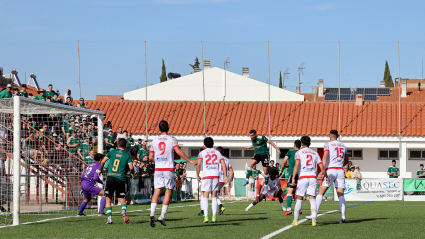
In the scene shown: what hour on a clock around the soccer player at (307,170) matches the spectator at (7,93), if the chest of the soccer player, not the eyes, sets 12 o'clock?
The spectator is roughly at 10 o'clock from the soccer player.

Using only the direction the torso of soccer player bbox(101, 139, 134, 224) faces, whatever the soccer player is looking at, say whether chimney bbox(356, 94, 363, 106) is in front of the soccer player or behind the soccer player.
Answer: in front

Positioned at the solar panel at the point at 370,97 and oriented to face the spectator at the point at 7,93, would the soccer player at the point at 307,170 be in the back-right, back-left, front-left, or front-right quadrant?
front-left

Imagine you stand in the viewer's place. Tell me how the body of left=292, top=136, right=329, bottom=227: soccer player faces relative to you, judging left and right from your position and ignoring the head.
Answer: facing away from the viewer

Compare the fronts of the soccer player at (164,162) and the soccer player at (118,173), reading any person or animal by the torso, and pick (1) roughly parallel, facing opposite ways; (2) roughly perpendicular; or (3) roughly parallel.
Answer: roughly parallel

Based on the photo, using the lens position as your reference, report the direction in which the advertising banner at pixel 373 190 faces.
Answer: facing the viewer

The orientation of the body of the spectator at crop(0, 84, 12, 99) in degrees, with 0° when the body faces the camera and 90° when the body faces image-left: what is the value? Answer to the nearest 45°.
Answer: approximately 315°

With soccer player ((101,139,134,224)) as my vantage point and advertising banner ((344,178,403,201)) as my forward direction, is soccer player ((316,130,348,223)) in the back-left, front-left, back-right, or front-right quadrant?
front-right

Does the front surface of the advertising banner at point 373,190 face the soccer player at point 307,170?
yes

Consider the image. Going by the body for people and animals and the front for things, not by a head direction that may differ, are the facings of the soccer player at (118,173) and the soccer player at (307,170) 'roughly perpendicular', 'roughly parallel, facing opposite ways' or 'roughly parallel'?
roughly parallel

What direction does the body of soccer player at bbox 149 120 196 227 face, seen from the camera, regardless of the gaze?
away from the camera

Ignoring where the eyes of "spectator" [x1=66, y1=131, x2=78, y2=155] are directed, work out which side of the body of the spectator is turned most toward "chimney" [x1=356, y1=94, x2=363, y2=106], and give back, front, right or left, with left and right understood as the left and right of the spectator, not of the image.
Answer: left

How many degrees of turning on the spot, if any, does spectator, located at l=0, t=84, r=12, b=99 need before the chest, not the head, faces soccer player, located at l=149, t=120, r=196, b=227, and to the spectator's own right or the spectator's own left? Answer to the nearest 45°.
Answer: approximately 45° to the spectator's own right

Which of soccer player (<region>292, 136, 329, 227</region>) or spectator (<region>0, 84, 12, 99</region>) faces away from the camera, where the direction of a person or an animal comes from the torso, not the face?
the soccer player

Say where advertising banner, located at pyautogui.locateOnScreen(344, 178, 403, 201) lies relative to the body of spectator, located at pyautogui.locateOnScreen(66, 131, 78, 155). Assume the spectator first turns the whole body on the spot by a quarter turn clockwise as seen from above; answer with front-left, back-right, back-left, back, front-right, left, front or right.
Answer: back-left

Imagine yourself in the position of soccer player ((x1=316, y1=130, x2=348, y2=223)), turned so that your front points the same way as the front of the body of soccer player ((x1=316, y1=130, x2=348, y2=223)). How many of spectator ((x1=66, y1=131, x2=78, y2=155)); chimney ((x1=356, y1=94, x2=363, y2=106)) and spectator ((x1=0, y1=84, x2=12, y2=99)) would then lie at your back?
0

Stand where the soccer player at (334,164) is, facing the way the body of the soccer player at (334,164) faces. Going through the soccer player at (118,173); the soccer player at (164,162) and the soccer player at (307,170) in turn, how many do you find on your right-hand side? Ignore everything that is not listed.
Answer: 0

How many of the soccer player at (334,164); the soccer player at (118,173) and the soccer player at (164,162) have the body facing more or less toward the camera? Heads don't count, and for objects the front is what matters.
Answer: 0

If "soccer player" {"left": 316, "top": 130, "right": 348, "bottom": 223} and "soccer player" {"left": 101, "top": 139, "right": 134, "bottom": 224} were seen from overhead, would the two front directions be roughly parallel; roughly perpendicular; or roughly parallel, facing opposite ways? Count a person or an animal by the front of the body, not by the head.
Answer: roughly parallel

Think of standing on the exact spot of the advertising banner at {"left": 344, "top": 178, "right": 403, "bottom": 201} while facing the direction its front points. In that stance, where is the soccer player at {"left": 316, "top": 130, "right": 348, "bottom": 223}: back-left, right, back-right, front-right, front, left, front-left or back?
front
